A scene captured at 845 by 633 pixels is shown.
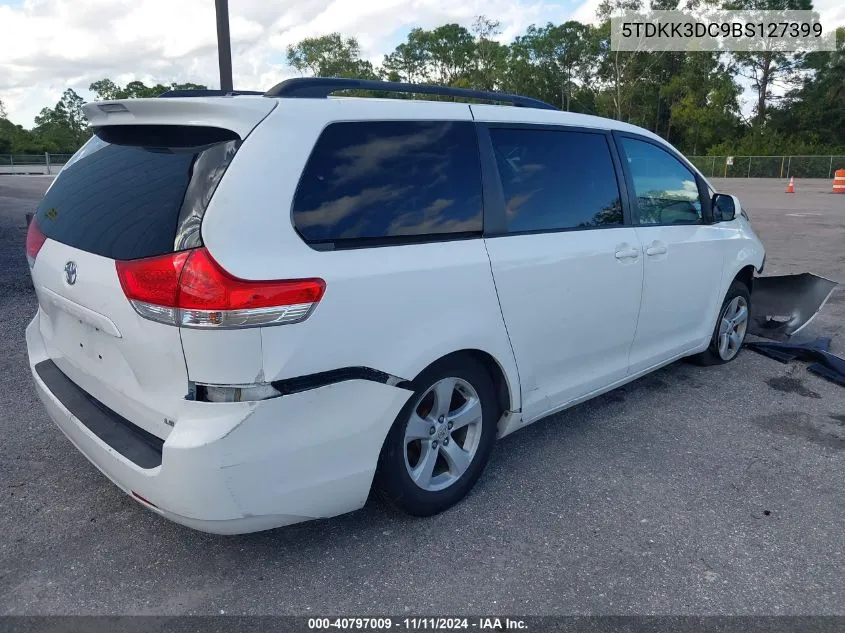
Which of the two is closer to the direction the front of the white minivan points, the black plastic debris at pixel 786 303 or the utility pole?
the black plastic debris

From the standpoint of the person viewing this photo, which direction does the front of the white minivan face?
facing away from the viewer and to the right of the viewer

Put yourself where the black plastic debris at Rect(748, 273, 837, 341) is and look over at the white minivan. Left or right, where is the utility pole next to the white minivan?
right

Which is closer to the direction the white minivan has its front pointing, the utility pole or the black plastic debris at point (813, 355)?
the black plastic debris

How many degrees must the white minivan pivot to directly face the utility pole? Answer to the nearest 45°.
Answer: approximately 45° to its left

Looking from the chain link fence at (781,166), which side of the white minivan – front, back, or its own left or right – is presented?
front

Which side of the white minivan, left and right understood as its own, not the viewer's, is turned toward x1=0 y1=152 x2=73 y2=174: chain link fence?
left

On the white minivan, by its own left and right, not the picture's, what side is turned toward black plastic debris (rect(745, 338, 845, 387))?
front
